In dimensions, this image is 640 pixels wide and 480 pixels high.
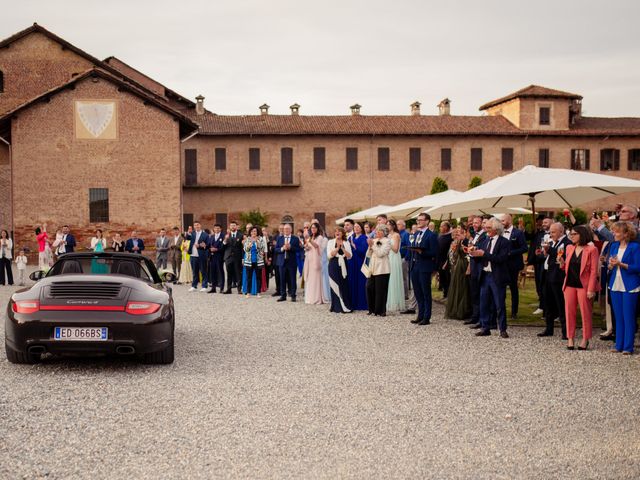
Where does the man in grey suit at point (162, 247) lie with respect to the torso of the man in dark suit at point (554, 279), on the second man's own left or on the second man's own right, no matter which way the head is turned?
on the second man's own right

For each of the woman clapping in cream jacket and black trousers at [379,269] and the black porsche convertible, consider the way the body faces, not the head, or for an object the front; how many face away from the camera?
1

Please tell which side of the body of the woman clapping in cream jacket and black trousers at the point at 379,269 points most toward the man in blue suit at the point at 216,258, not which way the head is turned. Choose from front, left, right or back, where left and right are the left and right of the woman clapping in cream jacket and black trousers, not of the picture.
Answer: right

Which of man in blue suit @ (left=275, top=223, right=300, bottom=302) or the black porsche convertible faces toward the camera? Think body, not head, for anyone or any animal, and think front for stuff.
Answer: the man in blue suit

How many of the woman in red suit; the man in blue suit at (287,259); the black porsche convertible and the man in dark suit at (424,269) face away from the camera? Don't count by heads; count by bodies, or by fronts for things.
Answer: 1

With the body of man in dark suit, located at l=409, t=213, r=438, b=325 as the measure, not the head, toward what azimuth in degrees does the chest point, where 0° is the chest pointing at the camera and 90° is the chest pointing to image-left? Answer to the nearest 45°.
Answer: approximately 45°

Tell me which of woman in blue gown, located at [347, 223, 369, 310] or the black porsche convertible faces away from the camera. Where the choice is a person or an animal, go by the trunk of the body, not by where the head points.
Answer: the black porsche convertible

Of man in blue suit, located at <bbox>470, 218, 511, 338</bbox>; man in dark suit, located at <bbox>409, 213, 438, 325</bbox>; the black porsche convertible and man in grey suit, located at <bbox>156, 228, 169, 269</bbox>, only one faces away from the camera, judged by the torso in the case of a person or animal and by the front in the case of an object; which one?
the black porsche convertible

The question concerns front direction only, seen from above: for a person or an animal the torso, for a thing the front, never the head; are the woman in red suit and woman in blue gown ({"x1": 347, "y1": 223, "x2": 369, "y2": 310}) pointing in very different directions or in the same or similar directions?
same or similar directions

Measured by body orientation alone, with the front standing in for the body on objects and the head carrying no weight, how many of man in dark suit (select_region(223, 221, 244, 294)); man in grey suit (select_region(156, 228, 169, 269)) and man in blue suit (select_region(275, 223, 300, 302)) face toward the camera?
3

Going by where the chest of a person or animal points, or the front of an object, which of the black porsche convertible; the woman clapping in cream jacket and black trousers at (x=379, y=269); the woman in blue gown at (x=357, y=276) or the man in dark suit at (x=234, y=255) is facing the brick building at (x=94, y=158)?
the black porsche convertible

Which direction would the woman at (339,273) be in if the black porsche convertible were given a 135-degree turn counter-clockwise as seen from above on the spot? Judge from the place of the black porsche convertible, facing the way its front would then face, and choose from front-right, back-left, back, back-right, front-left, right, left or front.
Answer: back

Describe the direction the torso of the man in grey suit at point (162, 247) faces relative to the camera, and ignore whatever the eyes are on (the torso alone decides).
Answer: toward the camera

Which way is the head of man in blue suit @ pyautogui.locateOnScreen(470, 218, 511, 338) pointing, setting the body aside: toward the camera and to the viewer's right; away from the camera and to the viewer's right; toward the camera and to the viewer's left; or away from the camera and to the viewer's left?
toward the camera and to the viewer's left

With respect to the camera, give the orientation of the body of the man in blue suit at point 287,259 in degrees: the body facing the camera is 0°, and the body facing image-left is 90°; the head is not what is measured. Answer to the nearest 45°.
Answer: approximately 0°

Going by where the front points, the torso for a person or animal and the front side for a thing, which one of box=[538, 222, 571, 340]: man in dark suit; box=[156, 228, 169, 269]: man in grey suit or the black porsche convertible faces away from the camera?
the black porsche convertible

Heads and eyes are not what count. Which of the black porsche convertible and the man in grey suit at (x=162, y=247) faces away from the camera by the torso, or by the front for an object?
the black porsche convertible

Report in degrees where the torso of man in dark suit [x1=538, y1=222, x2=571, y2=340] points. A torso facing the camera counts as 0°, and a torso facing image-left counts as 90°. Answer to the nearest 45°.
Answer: approximately 45°

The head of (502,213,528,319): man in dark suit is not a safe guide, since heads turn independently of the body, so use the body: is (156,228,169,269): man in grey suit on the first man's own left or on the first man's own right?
on the first man's own right
